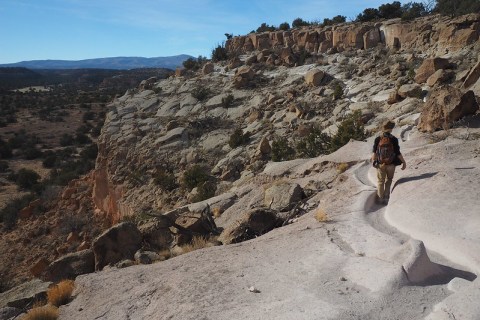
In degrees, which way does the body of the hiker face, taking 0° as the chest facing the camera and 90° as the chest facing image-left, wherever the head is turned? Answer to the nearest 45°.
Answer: approximately 180°

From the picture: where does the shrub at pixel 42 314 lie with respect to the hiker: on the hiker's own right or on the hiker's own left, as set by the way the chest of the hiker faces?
on the hiker's own left

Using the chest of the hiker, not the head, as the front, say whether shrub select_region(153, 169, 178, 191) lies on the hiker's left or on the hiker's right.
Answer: on the hiker's left

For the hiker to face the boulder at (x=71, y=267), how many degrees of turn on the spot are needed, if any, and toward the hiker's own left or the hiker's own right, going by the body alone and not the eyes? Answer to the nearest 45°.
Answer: approximately 90° to the hiker's own left

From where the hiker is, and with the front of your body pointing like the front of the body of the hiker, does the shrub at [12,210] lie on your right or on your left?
on your left

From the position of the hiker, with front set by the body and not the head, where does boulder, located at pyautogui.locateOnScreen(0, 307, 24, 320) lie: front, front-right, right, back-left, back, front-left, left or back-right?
back-left

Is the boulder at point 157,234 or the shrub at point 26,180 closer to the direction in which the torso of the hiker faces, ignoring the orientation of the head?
the shrub

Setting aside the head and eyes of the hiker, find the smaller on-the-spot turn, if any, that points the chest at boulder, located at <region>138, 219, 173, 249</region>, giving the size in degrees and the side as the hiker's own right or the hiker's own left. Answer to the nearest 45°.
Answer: approximately 90° to the hiker's own left

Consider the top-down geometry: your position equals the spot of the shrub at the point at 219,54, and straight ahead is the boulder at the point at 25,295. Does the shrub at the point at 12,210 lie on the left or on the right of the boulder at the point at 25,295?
right
